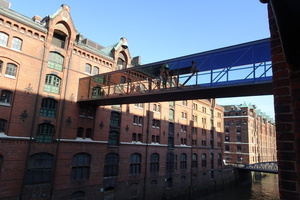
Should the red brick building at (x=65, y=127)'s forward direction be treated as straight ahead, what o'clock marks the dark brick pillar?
The dark brick pillar is roughly at 1 o'clock from the red brick building.

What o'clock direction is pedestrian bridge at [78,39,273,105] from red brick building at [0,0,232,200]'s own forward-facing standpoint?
The pedestrian bridge is roughly at 12 o'clock from the red brick building.

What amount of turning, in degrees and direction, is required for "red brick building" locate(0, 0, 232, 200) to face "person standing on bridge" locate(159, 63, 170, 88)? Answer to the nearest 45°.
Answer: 0° — it already faces them

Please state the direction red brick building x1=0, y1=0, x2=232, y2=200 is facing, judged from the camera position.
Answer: facing the viewer and to the right of the viewer
